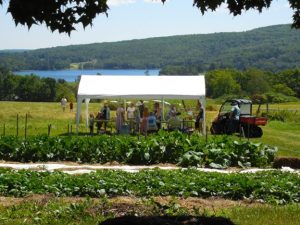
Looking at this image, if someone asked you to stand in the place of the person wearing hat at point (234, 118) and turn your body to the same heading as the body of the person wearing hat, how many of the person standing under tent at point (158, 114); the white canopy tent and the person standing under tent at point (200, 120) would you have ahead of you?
3

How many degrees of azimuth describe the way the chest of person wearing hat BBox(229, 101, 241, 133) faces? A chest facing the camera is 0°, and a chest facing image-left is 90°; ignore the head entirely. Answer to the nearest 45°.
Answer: approximately 90°

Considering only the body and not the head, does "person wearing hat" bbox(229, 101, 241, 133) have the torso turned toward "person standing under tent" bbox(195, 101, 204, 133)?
yes

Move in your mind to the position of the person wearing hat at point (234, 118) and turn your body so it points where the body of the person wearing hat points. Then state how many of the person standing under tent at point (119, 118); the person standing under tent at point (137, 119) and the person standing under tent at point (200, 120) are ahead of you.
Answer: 3

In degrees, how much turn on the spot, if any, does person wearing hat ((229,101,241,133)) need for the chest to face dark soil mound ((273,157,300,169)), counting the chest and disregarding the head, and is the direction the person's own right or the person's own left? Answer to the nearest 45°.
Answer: approximately 90° to the person's own left
